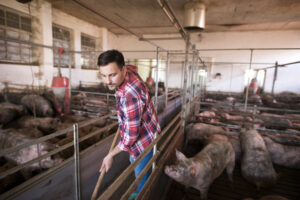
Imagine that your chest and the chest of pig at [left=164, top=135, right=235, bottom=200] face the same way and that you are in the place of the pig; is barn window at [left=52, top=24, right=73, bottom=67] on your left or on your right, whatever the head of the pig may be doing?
on your right

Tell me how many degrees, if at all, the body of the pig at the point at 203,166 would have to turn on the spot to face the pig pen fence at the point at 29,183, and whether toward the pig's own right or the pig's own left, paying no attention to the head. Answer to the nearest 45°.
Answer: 0° — it already faces it

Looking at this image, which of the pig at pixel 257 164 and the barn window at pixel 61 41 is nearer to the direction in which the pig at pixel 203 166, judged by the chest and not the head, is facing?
the barn window

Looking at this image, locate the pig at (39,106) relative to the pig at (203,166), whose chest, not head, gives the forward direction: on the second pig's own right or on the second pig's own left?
on the second pig's own right

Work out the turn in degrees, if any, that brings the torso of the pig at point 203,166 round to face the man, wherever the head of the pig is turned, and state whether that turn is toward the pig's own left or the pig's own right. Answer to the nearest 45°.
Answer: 0° — it already faces them

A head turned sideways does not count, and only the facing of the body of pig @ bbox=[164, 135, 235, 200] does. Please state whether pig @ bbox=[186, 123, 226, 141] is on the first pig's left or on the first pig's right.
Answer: on the first pig's right

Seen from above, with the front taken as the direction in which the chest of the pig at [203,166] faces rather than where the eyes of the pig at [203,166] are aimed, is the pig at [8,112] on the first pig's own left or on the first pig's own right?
on the first pig's own right

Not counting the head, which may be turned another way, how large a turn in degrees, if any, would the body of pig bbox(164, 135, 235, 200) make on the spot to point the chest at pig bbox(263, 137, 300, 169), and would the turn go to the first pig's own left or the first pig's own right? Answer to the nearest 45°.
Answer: approximately 180°

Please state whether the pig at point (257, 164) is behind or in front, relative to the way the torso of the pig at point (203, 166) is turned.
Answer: behind

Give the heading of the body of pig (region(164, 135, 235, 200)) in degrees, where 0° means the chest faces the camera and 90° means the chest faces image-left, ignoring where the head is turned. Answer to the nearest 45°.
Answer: approximately 45°

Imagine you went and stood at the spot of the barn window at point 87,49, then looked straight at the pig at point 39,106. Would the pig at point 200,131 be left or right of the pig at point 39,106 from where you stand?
left

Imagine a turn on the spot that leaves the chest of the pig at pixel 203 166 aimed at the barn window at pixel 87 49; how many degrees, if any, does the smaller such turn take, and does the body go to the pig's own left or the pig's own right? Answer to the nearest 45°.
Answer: approximately 90° to the pig's own right
